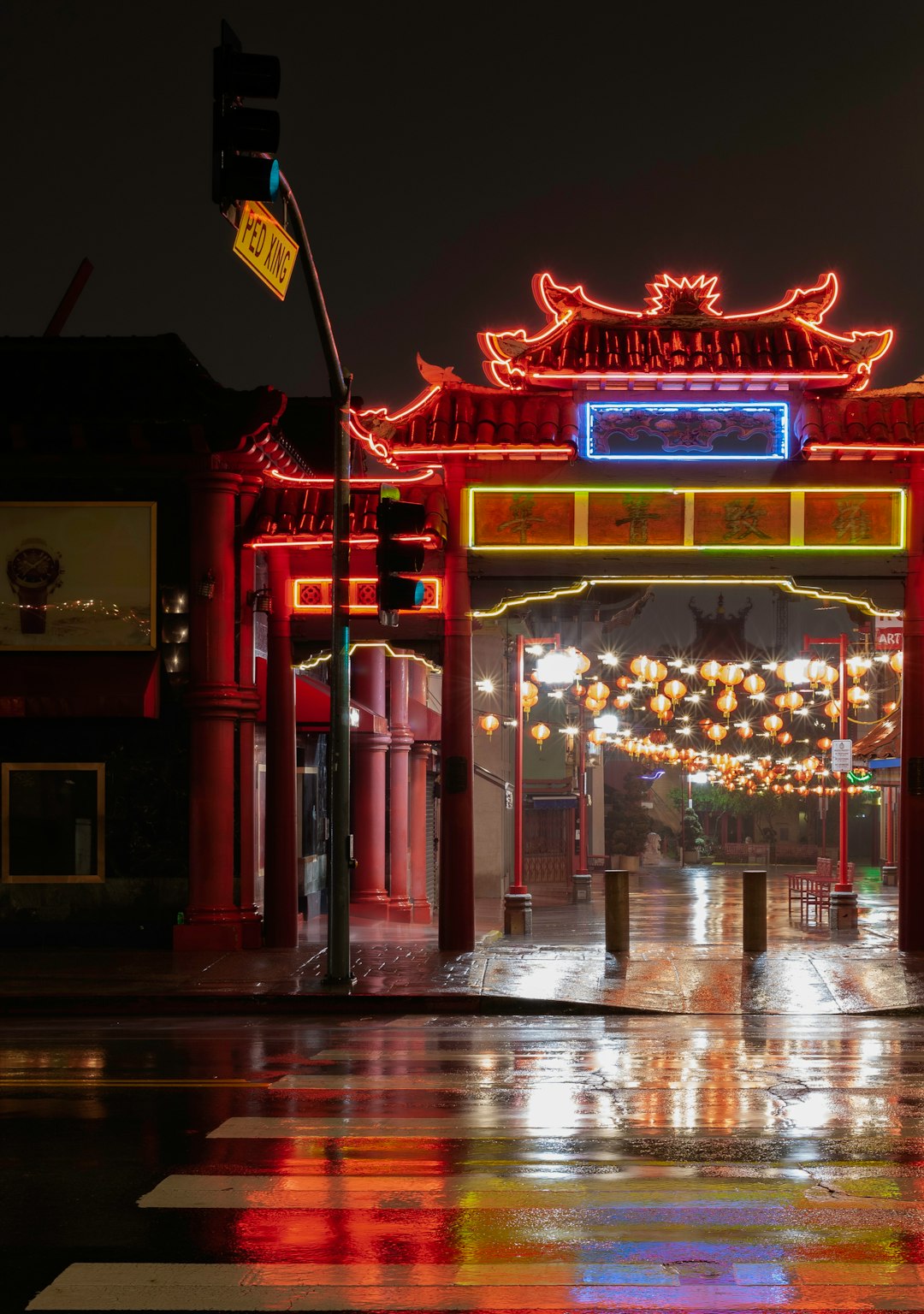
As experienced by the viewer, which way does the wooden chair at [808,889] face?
facing to the left of the viewer

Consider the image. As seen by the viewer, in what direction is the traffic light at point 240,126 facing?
to the viewer's right

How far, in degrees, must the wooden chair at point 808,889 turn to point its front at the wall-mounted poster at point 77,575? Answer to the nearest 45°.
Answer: approximately 45° to its left

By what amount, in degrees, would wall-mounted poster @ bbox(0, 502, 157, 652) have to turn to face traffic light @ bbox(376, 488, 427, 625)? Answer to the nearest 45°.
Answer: approximately 45° to its left

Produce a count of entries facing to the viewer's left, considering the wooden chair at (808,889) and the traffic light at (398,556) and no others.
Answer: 1

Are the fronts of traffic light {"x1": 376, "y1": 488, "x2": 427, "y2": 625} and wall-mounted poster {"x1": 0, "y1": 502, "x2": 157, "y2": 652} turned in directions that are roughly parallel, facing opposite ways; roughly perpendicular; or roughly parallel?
roughly perpendicular

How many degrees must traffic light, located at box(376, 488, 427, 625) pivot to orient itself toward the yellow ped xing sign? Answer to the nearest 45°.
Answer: approximately 90° to its right

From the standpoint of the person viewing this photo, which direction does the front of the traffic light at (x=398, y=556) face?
facing to the right of the viewer
